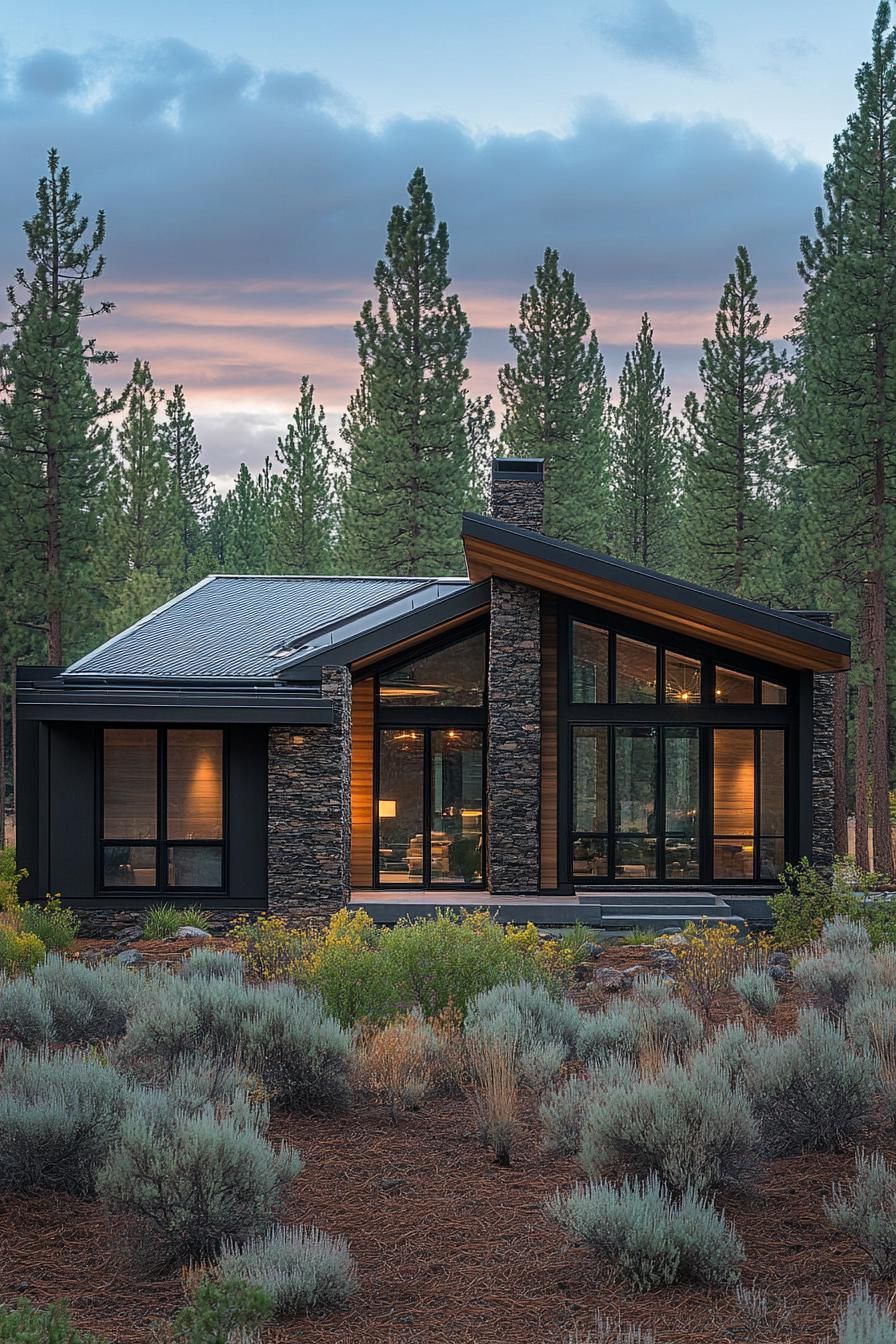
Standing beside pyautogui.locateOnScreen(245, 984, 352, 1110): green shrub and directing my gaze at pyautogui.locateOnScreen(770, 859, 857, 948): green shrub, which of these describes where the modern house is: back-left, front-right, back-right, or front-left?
front-left

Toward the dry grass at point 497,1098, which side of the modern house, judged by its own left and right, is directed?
front

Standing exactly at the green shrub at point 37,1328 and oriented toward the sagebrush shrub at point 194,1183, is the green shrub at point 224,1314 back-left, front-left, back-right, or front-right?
front-right

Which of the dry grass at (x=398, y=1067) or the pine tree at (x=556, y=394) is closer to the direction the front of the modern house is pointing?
the dry grass

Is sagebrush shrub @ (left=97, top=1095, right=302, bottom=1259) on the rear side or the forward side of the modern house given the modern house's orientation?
on the forward side

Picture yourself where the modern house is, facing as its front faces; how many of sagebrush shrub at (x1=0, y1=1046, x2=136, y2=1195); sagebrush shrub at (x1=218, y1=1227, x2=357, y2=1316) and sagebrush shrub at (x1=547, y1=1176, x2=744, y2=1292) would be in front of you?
3

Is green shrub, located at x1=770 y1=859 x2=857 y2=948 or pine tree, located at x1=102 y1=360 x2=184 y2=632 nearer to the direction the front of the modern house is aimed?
the green shrub

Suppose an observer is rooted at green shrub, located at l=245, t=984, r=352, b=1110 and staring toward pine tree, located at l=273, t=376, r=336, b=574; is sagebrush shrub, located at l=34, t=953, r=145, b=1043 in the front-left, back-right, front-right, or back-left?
front-left

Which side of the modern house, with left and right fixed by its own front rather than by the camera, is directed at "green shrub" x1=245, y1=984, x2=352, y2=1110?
front

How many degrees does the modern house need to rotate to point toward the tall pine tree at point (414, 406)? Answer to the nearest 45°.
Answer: approximately 180°

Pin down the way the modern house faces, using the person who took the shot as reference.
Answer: facing the viewer

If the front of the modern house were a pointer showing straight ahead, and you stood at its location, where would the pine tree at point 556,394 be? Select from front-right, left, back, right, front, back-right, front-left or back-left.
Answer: back

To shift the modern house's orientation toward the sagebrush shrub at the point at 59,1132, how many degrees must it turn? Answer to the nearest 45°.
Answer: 0° — it already faces it

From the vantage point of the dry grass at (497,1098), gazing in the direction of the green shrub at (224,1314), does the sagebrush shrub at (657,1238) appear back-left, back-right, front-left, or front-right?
front-left

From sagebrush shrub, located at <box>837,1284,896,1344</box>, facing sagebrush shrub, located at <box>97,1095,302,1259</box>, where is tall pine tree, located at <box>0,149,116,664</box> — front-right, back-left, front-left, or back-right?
front-right
